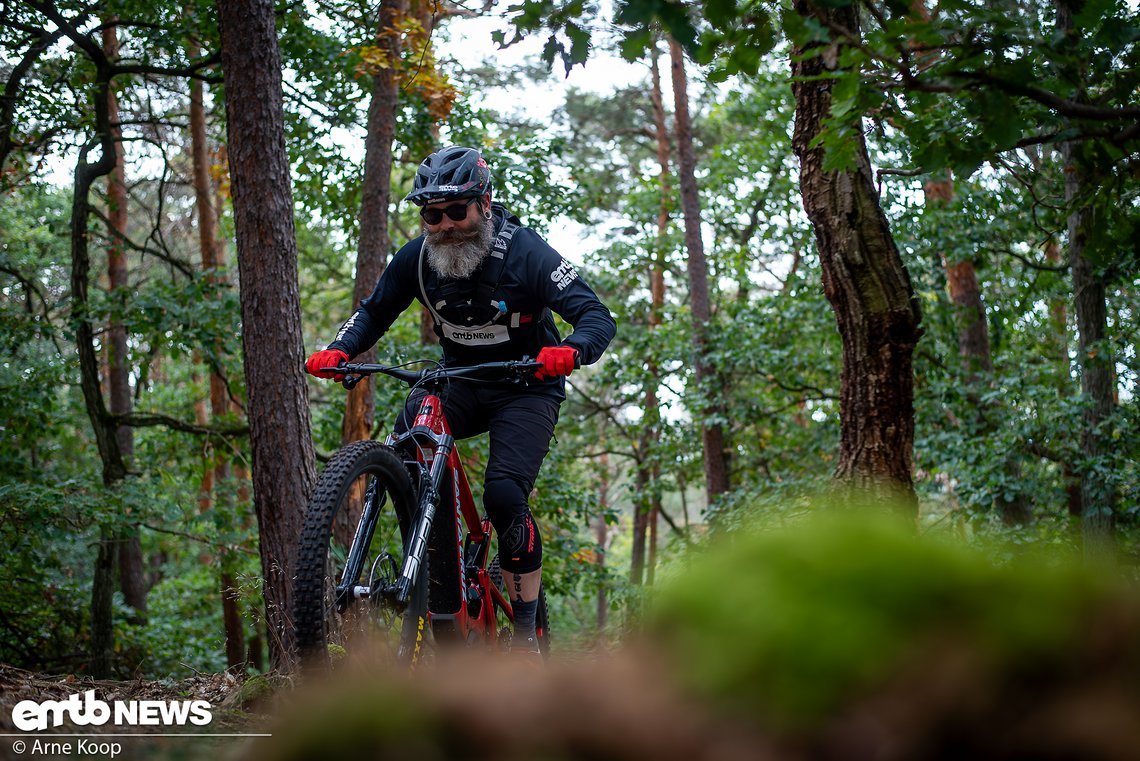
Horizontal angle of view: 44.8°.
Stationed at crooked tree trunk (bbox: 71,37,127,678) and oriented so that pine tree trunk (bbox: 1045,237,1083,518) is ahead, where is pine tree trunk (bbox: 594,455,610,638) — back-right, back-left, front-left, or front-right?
front-left

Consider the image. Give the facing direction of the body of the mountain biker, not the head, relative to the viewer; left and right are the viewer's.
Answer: facing the viewer and to the left of the viewer

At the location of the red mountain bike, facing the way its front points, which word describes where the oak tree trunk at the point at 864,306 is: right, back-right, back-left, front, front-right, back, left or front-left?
back-left

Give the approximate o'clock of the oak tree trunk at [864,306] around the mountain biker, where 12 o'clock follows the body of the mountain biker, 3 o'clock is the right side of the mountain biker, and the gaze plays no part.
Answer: The oak tree trunk is roughly at 8 o'clock from the mountain biker.

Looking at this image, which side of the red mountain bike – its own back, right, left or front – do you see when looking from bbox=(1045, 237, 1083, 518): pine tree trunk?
back

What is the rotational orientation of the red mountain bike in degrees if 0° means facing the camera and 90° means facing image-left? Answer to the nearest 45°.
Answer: approximately 45°

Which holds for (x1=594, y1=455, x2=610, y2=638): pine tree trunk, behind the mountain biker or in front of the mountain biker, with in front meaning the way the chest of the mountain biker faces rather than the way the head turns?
behind

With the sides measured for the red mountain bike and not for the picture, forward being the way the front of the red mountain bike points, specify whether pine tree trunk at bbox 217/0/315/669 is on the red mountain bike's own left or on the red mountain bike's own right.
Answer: on the red mountain bike's own right

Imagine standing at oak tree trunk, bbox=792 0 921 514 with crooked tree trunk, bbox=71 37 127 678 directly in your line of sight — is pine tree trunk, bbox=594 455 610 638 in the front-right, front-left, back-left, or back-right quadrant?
front-right

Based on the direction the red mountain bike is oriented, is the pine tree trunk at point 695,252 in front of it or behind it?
behind
